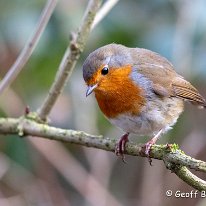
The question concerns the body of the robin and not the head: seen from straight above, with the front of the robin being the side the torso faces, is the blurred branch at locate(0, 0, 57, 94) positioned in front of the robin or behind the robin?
in front

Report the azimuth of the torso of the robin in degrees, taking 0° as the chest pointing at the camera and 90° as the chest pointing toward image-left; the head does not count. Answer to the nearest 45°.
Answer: approximately 45°
